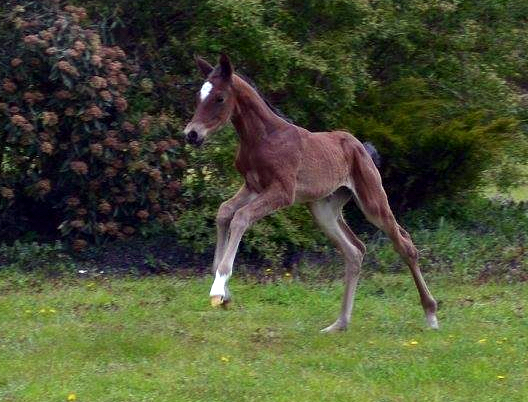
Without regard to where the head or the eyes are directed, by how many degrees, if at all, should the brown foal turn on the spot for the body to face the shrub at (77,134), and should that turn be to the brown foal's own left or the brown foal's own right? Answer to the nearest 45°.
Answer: approximately 45° to the brown foal's own right

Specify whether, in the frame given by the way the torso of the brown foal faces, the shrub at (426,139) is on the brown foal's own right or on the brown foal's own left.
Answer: on the brown foal's own right

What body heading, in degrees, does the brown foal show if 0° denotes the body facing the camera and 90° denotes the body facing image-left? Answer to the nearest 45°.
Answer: approximately 90°
